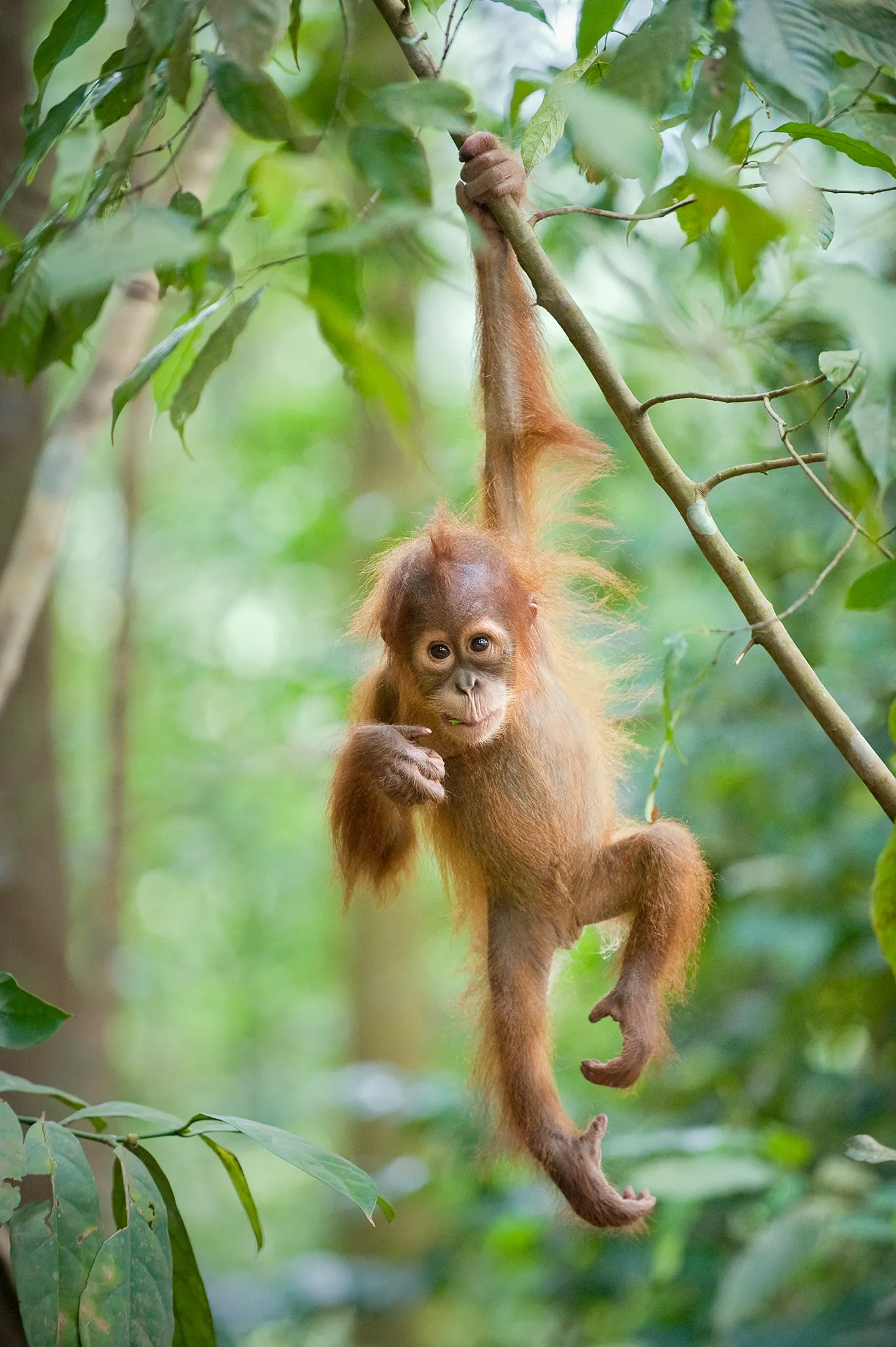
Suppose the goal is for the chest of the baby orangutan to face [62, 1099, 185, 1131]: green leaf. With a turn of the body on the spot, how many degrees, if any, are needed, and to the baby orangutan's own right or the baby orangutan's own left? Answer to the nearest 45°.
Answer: approximately 45° to the baby orangutan's own right

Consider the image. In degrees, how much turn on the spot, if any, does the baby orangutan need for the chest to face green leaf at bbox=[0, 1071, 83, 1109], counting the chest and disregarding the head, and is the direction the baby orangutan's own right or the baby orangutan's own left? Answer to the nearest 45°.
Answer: approximately 45° to the baby orangutan's own right

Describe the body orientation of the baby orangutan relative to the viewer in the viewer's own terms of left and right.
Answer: facing the viewer

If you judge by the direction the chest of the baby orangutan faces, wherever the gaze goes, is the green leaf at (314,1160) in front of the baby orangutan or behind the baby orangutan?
in front
